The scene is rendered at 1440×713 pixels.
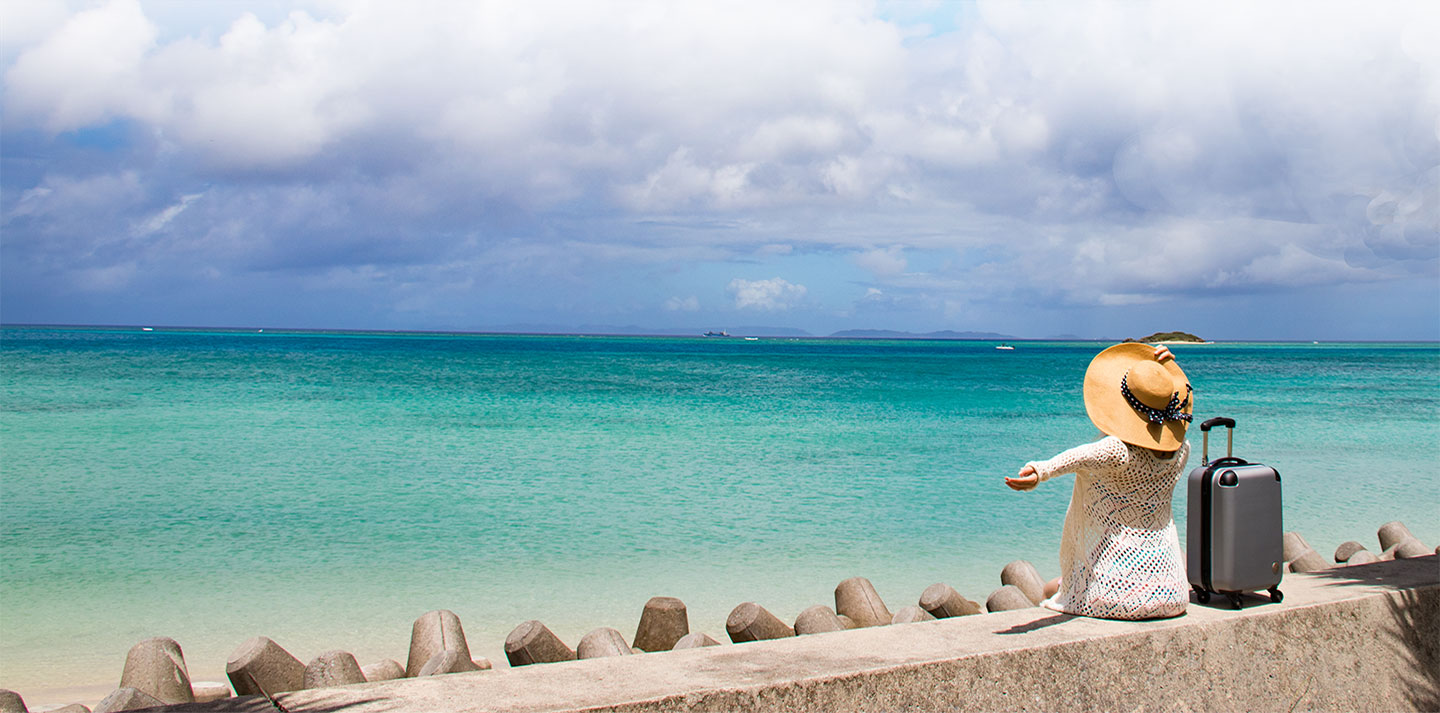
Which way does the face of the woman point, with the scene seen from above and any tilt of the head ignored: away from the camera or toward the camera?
away from the camera

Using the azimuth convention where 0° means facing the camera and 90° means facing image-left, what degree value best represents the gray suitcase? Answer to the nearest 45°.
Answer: approximately 315°
